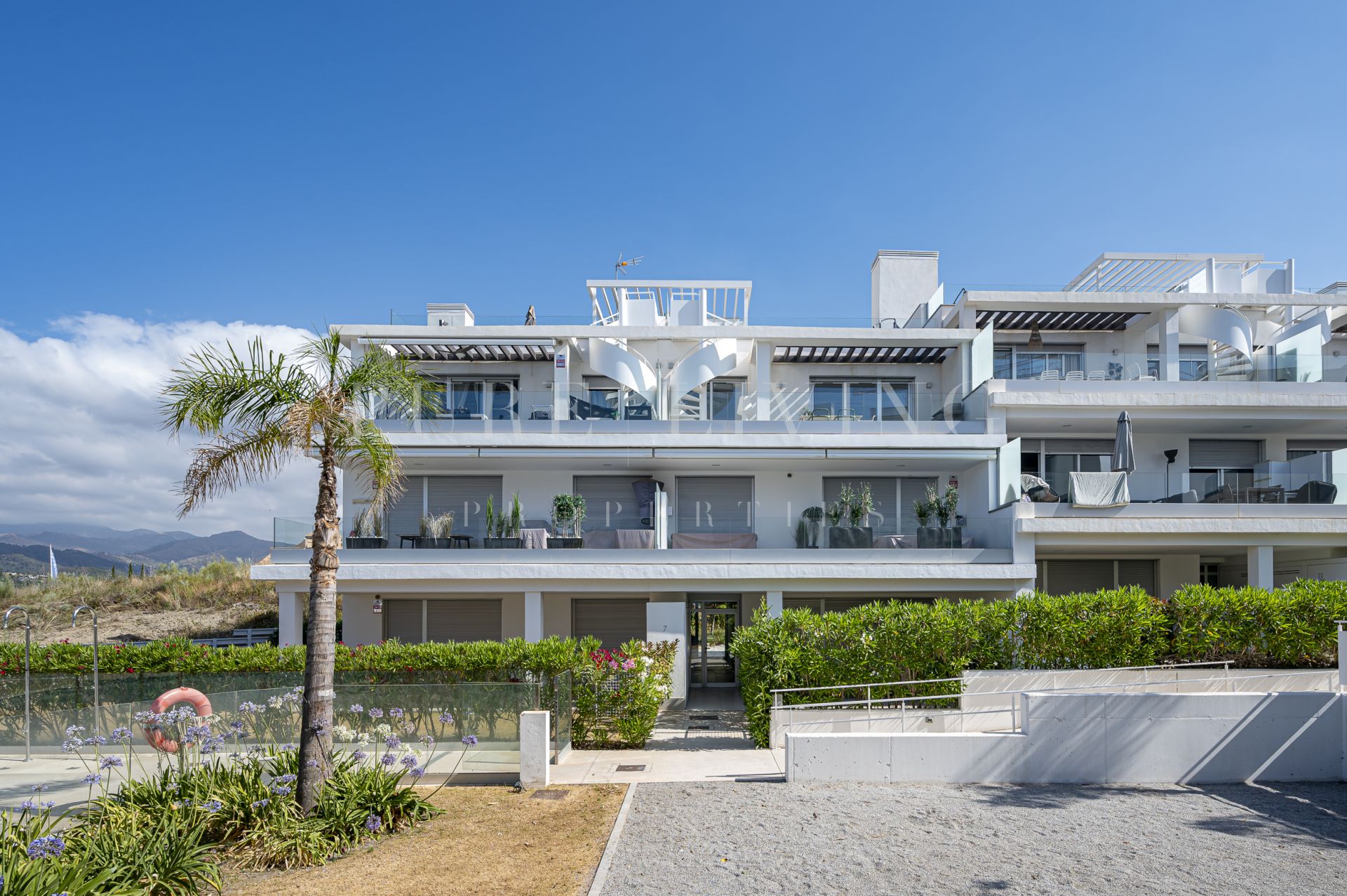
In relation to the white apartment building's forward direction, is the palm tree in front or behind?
in front

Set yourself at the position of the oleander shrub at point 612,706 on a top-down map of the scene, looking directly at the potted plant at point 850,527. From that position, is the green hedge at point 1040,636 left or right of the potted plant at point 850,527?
right

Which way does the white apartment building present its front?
toward the camera

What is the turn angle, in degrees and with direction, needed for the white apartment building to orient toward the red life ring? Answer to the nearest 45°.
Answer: approximately 45° to its right

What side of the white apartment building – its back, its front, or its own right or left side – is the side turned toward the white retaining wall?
front
